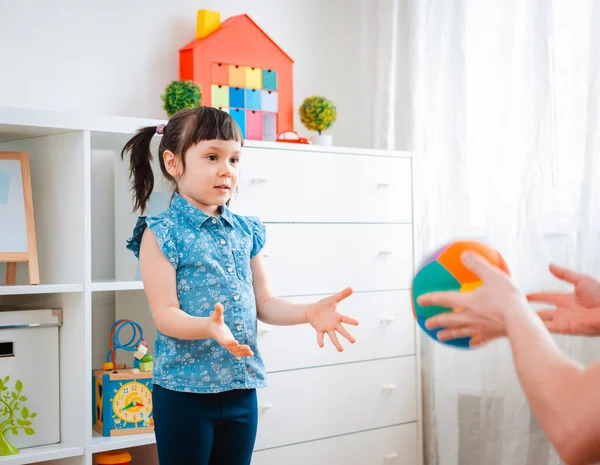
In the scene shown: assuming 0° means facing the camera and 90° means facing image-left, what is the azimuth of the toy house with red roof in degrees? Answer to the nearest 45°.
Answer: approximately 315°

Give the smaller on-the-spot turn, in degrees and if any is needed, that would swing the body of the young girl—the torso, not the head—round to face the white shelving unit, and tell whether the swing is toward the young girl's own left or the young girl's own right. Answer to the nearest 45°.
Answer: approximately 180°

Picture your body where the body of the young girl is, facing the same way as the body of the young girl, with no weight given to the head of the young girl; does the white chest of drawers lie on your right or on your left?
on your left

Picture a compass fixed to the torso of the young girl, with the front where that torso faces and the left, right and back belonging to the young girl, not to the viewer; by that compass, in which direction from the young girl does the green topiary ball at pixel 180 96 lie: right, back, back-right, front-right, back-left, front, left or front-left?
back-left

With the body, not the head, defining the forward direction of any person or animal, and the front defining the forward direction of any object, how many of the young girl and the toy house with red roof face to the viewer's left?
0

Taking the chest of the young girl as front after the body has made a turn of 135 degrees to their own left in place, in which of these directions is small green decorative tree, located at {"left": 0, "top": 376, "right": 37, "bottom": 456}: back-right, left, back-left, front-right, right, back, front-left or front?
front-left

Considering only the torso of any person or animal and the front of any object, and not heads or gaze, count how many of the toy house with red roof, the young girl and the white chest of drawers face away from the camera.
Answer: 0

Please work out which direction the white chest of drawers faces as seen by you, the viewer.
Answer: facing the viewer and to the right of the viewer

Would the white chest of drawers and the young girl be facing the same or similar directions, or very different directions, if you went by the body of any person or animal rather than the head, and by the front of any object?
same or similar directions

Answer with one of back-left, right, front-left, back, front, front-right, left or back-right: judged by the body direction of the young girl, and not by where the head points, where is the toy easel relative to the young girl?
back

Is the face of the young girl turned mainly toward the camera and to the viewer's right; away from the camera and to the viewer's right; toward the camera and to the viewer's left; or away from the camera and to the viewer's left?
toward the camera and to the viewer's right
